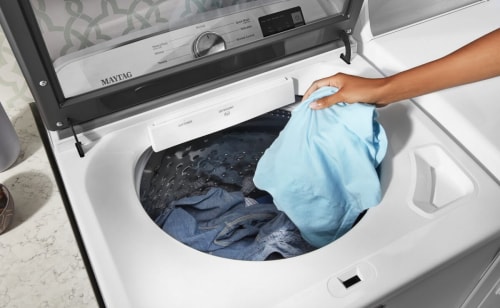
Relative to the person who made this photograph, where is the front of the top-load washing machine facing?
facing the viewer and to the right of the viewer
